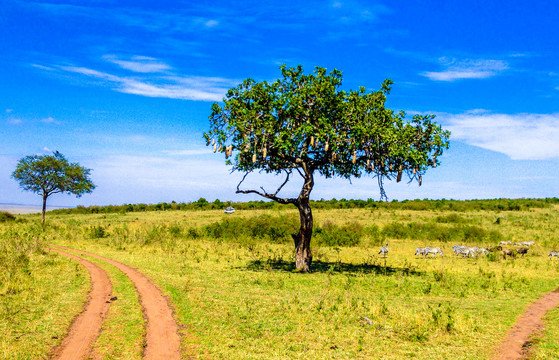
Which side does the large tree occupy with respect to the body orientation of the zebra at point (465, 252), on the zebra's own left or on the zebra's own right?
on the zebra's own left

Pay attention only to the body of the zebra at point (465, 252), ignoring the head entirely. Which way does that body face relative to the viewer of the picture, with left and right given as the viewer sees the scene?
facing to the left of the viewer

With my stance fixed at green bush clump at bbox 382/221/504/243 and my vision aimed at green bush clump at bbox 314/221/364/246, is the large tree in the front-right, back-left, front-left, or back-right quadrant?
front-left

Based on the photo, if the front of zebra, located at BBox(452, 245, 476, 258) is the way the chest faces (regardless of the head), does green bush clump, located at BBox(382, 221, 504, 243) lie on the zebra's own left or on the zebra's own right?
on the zebra's own right

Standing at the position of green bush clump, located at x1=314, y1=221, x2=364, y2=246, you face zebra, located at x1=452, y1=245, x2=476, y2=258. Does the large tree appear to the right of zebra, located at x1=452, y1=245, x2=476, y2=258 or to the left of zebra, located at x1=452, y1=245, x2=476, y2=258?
right

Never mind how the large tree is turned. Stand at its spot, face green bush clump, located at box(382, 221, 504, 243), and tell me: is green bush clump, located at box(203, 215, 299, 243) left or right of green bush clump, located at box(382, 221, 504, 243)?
left
